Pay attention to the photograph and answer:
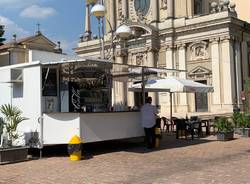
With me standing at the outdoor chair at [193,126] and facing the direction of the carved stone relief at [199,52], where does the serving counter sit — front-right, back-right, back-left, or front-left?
back-left

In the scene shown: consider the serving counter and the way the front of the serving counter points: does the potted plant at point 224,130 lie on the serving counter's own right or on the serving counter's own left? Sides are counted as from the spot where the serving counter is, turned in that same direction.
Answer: on the serving counter's own left

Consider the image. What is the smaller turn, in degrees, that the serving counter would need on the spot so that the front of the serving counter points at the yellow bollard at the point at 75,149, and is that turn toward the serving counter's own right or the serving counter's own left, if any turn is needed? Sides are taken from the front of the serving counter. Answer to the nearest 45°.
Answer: approximately 45° to the serving counter's own right

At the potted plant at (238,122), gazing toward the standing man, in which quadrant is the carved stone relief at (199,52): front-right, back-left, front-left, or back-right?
back-right

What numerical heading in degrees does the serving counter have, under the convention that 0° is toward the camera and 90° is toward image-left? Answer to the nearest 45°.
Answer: approximately 315°

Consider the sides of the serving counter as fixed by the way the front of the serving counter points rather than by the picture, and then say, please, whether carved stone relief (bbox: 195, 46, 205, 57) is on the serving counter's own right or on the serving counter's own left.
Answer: on the serving counter's own left

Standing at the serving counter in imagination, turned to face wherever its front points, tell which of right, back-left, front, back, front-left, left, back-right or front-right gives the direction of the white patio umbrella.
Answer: left

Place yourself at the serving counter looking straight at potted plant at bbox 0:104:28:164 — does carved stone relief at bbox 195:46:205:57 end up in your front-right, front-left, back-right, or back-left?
back-right

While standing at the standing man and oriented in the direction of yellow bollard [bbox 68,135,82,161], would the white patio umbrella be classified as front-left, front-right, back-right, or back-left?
back-right

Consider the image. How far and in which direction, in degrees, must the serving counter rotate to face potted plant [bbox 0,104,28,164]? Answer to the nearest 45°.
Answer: approximately 135° to its right

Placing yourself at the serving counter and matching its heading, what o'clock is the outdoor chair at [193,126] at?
The outdoor chair is roughly at 9 o'clock from the serving counter.
